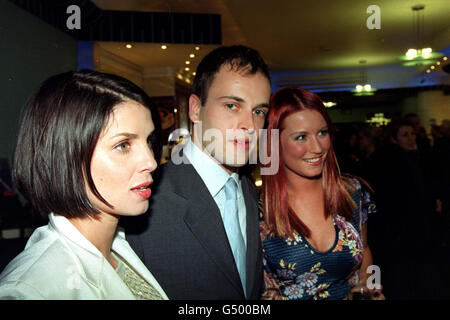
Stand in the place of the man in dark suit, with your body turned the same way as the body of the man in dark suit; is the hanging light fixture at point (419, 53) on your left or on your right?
on your left

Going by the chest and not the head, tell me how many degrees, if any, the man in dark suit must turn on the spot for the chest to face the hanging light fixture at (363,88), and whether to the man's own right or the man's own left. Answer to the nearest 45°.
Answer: approximately 90° to the man's own left
